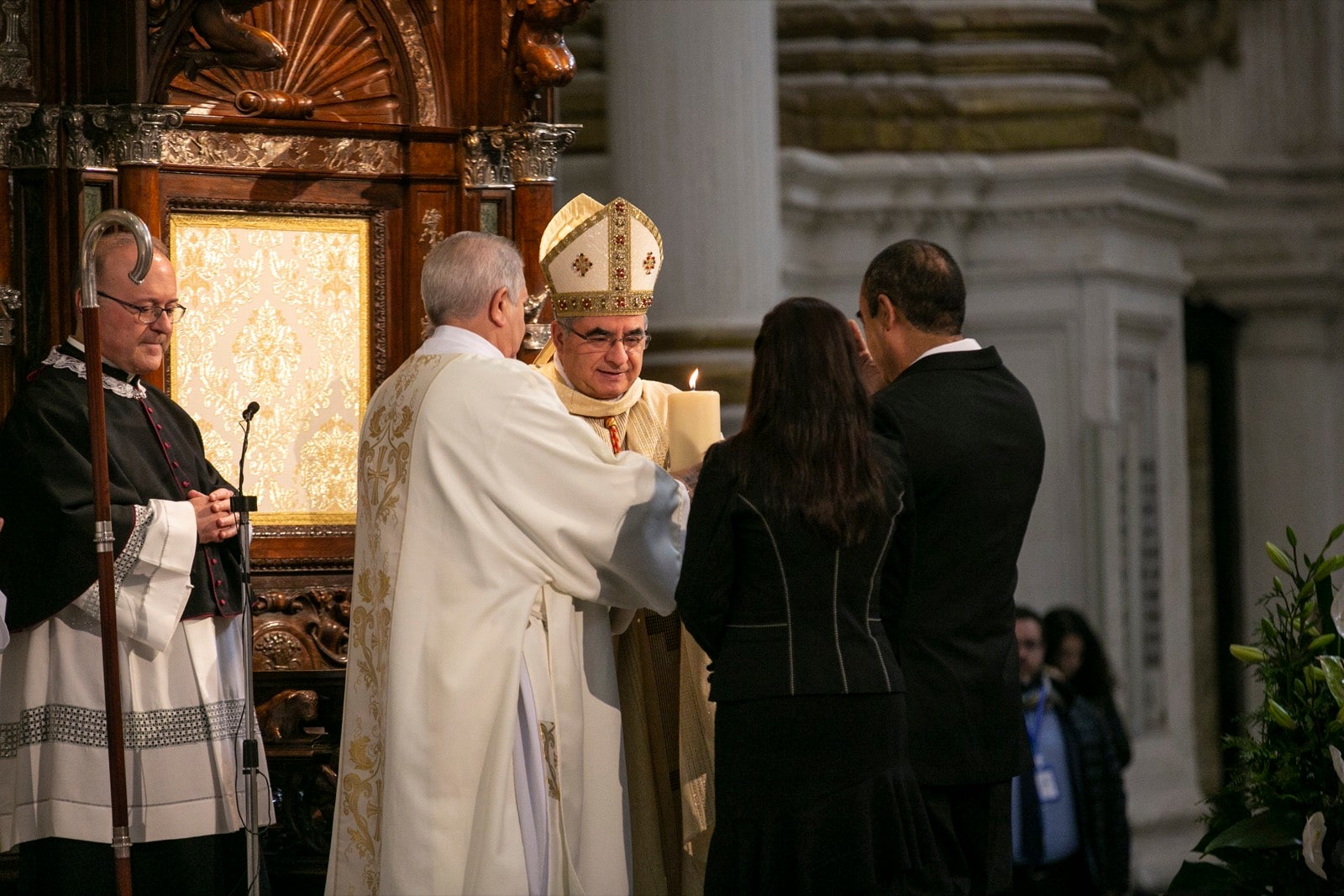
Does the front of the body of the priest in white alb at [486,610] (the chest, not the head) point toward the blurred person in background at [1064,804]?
yes

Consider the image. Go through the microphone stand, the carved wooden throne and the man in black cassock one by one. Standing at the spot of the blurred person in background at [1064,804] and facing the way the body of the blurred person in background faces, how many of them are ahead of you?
3

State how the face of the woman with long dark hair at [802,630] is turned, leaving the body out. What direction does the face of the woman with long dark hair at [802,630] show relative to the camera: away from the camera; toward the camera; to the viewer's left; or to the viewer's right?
away from the camera

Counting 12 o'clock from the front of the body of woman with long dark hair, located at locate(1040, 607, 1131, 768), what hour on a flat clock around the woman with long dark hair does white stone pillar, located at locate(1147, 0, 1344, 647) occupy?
The white stone pillar is roughly at 5 o'clock from the woman with long dark hair.

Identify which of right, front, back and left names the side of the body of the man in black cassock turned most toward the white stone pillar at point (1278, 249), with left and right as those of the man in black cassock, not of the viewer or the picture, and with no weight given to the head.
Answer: left

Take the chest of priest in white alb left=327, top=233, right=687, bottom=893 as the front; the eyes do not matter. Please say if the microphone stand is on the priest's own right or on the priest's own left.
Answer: on the priest's own left

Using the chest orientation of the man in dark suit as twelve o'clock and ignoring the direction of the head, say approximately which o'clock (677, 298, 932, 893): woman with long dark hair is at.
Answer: The woman with long dark hair is roughly at 9 o'clock from the man in dark suit.

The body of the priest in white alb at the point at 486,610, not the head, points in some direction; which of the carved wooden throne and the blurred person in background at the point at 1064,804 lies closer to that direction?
the blurred person in background

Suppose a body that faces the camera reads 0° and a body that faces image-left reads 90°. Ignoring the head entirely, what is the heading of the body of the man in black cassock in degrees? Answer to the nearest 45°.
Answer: approximately 315°

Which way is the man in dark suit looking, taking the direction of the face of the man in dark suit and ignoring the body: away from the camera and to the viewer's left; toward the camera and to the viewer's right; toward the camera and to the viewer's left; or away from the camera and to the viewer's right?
away from the camera and to the viewer's left

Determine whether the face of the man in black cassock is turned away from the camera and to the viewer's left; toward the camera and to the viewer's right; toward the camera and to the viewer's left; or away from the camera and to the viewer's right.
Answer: toward the camera and to the viewer's right
